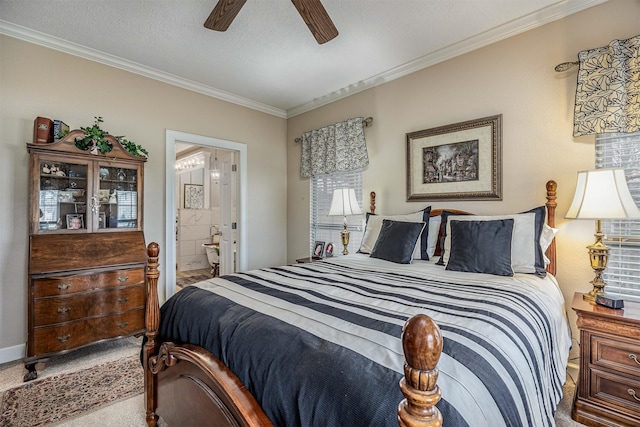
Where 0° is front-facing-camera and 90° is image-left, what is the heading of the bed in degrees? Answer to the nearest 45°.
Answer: approximately 45°

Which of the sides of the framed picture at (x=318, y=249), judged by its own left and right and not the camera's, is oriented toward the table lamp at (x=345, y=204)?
left

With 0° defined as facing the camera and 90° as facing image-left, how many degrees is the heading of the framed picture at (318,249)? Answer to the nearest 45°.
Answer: approximately 45°

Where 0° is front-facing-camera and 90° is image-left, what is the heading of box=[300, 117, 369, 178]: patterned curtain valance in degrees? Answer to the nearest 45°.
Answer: approximately 45°

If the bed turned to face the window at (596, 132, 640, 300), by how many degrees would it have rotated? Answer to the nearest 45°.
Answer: approximately 180°

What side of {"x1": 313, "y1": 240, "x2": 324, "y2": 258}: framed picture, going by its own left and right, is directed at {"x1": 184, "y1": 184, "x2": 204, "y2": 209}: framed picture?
right

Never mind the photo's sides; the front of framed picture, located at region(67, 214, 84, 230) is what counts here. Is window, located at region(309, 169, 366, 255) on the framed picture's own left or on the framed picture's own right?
on the framed picture's own left

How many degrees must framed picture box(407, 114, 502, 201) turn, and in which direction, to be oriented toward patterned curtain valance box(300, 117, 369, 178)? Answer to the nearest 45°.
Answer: approximately 45° to its right

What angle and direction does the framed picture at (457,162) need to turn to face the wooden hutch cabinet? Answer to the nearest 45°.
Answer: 0° — it already faces it

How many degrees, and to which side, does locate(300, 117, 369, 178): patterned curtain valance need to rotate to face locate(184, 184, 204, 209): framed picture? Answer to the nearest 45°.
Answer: approximately 90° to its right
